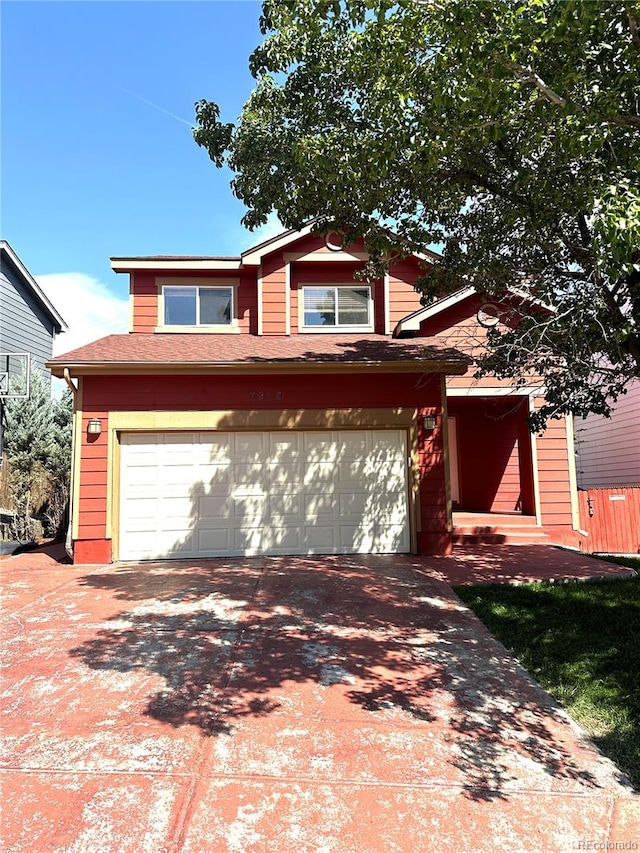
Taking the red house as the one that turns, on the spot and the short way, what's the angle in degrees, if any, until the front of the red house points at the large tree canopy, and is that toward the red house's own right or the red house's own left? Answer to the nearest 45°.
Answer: approximately 45° to the red house's own left

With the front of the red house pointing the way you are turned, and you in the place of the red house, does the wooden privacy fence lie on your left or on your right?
on your left

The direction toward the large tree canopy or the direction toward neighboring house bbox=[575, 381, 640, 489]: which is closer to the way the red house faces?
the large tree canopy

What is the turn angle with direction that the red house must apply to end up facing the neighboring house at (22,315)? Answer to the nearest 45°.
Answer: approximately 135° to its right

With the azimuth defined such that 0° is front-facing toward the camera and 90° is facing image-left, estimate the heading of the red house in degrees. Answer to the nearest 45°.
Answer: approximately 0°

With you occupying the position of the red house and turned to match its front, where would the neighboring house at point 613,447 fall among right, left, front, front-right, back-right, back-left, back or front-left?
back-left
